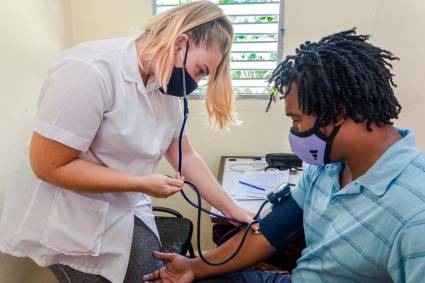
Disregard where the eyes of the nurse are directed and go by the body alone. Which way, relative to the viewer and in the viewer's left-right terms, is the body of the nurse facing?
facing the viewer and to the right of the viewer

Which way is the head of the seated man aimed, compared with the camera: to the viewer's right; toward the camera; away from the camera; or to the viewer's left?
to the viewer's left

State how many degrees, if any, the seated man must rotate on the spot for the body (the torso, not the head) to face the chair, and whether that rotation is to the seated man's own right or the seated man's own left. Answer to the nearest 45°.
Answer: approximately 90° to the seated man's own right

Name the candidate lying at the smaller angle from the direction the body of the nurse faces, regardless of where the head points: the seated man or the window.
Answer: the seated man

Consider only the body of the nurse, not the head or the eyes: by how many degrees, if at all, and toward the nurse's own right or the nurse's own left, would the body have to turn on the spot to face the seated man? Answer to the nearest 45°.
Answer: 0° — they already face them

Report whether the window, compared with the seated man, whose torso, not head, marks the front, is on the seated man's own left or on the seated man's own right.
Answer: on the seated man's own right

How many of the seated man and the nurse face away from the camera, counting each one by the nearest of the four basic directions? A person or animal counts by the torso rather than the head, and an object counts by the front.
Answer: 0

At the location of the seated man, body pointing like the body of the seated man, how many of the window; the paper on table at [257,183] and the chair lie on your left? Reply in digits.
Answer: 0

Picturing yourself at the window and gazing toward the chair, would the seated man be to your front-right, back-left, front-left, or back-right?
front-left

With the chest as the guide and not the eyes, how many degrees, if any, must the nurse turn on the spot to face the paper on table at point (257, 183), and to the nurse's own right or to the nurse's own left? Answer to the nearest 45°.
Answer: approximately 90° to the nurse's own left

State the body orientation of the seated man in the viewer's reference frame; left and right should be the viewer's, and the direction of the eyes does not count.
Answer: facing the viewer and to the left of the viewer

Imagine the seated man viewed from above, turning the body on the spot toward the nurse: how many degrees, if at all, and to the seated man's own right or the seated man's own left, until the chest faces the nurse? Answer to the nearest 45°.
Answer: approximately 45° to the seated man's own right

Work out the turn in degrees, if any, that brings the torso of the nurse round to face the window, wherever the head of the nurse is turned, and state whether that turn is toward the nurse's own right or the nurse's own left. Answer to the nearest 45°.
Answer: approximately 90° to the nurse's own left
